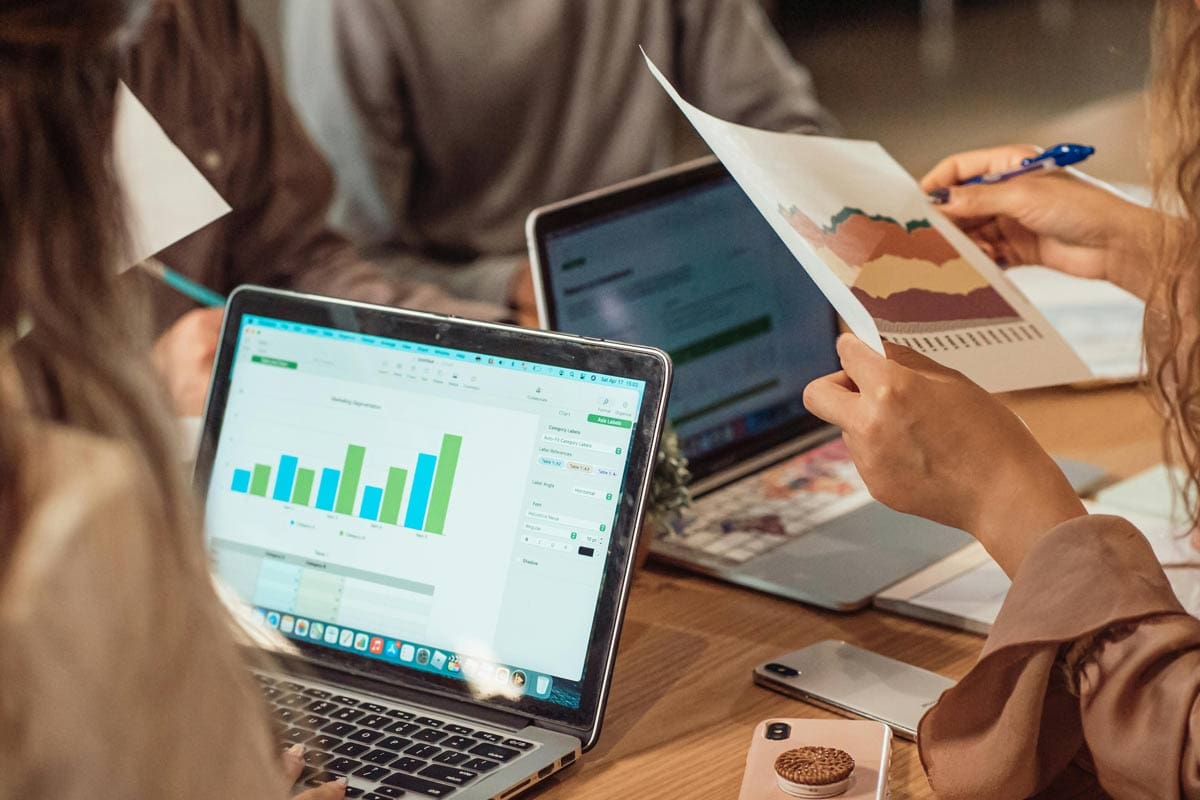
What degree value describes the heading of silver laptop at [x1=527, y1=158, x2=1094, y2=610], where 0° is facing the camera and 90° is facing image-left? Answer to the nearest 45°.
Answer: approximately 315°

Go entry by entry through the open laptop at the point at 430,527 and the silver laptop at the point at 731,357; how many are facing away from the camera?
0

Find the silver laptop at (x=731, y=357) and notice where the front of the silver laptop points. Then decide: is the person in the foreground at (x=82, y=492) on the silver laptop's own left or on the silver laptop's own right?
on the silver laptop's own right

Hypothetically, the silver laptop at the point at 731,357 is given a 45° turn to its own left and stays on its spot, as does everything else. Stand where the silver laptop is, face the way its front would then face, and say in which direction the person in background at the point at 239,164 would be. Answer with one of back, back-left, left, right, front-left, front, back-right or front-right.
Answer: back-left

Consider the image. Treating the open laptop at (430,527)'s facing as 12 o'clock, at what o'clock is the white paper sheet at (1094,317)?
The white paper sheet is roughly at 6 o'clock from the open laptop.

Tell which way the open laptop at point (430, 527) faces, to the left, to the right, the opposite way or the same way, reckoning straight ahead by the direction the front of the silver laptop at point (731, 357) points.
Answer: to the right

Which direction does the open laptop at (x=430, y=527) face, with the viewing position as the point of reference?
facing the viewer and to the left of the viewer
